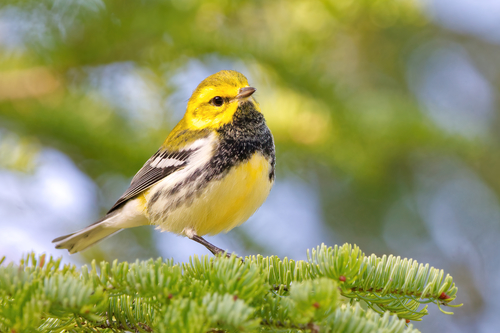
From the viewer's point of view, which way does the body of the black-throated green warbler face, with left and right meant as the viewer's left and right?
facing the viewer and to the right of the viewer
